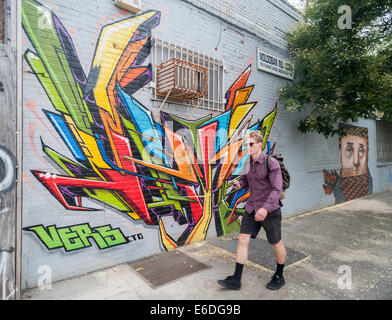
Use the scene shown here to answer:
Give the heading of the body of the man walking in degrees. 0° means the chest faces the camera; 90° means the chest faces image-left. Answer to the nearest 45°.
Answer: approximately 45°

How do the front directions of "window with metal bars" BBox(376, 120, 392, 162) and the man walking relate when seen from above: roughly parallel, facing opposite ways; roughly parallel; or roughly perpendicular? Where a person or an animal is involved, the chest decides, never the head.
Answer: roughly perpendicular

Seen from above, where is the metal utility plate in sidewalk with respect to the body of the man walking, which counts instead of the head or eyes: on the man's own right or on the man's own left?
on the man's own right

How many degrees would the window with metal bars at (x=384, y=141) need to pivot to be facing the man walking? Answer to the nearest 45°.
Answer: approximately 45° to its right

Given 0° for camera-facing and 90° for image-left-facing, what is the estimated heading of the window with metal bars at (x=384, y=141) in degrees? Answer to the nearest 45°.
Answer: approximately 315°

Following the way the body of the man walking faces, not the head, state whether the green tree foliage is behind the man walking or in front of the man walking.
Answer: behind

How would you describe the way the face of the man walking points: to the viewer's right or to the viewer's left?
to the viewer's left
